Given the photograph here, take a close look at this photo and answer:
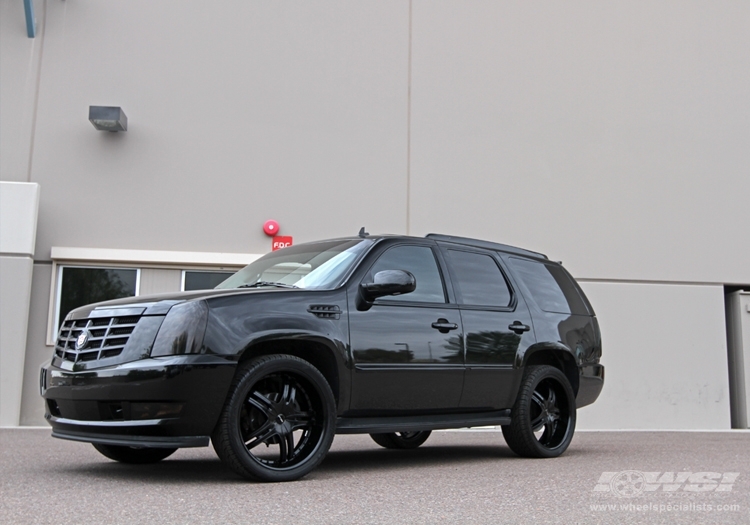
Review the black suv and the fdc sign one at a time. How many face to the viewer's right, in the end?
0

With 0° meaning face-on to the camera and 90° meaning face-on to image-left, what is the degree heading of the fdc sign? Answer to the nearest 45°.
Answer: approximately 0°

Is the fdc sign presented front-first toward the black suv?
yes

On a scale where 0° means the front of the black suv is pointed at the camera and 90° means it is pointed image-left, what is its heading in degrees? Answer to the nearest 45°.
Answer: approximately 45°

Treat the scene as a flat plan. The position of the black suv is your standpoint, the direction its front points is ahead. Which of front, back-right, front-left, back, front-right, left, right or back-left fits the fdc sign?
back-right
